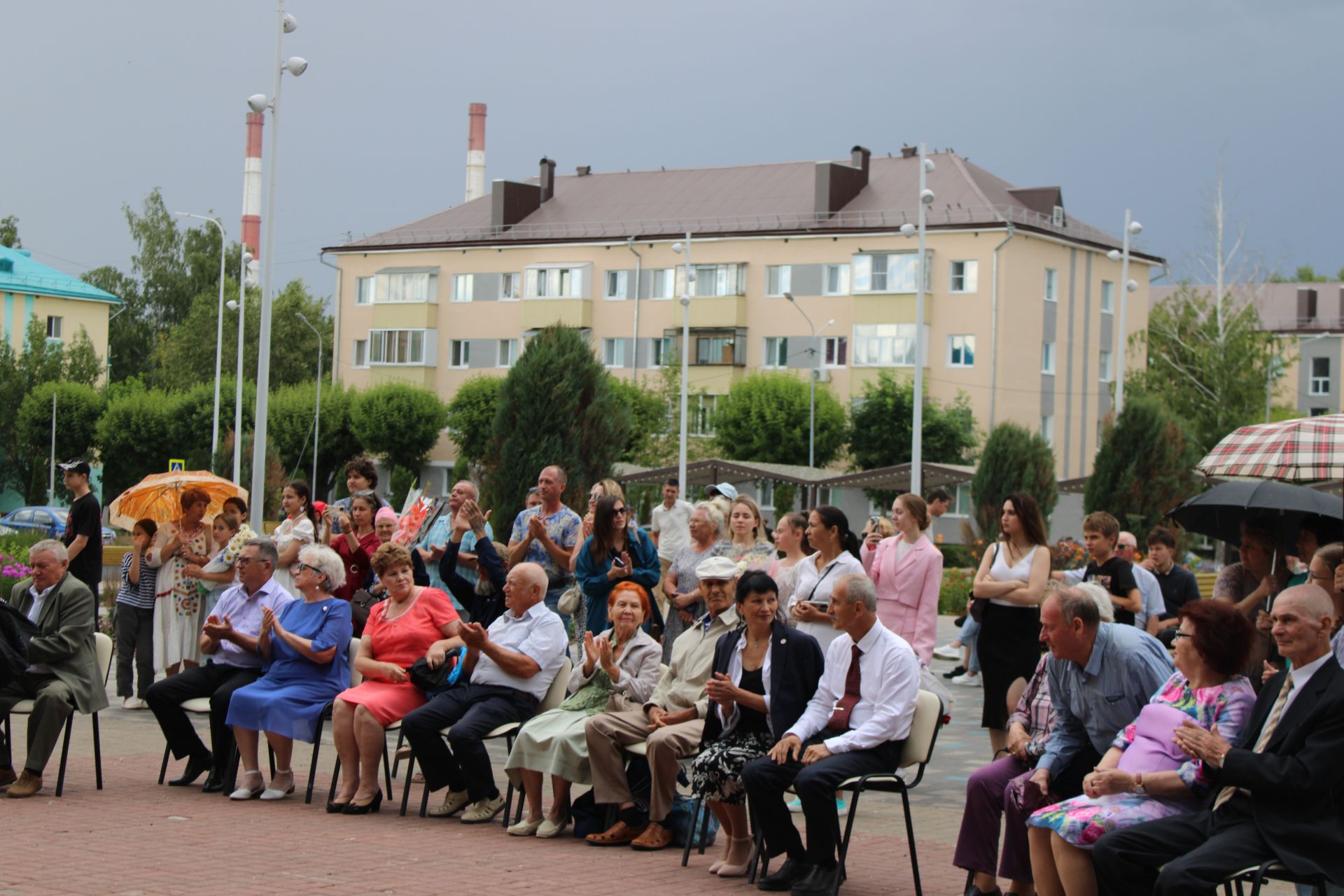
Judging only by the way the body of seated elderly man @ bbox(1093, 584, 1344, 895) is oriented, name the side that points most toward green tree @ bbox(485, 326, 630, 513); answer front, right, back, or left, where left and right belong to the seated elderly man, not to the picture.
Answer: right

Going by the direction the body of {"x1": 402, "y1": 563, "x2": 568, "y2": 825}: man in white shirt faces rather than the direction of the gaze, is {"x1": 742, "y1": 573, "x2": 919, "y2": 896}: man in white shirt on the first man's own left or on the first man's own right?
on the first man's own left

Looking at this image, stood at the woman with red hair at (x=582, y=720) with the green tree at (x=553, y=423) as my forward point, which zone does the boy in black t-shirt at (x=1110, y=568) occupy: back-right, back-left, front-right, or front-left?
front-right

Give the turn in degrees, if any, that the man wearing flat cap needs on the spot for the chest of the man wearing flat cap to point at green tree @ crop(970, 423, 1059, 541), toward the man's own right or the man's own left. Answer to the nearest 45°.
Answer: approximately 135° to the man's own right

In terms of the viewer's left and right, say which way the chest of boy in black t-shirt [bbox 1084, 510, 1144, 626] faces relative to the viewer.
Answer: facing the viewer and to the left of the viewer

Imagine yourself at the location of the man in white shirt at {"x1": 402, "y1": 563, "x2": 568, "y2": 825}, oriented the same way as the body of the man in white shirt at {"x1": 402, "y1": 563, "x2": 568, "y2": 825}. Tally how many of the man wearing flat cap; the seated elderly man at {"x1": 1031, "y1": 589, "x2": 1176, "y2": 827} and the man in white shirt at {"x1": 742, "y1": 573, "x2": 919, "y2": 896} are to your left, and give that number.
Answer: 3

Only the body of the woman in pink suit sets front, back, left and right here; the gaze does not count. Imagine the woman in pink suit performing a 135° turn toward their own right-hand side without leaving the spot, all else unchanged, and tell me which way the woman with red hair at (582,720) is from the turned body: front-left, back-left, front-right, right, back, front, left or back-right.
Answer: back-left

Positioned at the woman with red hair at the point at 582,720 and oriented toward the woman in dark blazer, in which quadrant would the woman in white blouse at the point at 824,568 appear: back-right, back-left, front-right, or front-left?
front-left

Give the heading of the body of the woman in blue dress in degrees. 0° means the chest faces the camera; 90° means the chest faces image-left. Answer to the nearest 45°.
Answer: approximately 45°

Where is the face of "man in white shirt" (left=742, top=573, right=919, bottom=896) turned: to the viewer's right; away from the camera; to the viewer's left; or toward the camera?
to the viewer's left

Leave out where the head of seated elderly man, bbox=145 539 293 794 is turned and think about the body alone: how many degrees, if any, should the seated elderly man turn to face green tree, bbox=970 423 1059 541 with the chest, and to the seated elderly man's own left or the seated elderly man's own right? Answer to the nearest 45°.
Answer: approximately 180°

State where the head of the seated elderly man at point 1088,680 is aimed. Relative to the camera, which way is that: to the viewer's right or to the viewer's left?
to the viewer's left
